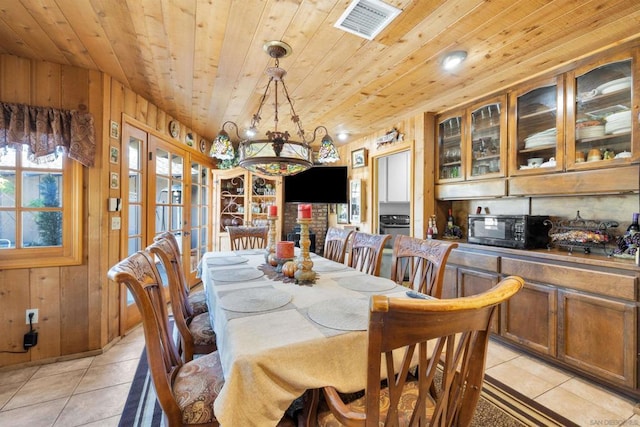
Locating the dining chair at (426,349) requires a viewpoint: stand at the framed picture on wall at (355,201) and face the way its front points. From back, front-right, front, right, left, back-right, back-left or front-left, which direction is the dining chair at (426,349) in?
front

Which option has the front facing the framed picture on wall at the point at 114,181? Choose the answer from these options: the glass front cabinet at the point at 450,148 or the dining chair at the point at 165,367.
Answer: the glass front cabinet

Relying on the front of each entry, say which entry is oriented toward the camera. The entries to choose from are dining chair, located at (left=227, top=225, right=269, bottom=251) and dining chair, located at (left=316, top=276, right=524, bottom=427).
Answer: dining chair, located at (left=227, top=225, right=269, bottom=251)

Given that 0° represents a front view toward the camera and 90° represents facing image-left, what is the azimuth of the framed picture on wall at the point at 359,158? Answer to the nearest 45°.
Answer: approximately 45°

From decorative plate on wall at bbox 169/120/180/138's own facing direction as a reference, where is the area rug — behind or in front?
in front

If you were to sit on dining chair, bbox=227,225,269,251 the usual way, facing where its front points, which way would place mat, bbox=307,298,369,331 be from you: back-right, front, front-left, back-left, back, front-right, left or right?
front

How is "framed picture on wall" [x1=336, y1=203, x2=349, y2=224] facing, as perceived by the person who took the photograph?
facing the viewer

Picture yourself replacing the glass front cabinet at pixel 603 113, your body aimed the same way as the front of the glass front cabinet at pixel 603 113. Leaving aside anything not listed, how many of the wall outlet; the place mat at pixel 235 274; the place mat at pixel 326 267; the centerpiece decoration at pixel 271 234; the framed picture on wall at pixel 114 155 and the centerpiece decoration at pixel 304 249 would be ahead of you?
6

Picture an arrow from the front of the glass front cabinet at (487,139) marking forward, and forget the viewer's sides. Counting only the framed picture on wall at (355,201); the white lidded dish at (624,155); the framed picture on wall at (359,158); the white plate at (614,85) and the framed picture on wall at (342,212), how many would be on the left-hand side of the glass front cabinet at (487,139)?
2

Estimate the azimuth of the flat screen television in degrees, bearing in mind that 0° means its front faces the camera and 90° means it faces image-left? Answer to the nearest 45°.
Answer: approximately 0°

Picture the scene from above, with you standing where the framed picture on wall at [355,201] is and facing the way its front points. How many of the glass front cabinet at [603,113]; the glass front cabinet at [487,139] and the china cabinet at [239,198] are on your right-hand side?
1

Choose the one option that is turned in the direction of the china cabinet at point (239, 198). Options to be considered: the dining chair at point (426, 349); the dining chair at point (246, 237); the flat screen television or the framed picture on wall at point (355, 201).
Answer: the dining chair at point (426, 349)

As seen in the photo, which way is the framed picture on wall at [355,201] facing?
toward the camera

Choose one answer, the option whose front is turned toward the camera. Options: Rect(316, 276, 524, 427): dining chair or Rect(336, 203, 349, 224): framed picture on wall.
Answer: the framed picture on wall

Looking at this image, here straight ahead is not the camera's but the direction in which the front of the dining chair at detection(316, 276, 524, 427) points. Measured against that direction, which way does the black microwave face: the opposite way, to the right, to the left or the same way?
to the left

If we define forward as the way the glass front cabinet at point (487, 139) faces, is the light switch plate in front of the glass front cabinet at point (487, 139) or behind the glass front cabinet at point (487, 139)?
in front

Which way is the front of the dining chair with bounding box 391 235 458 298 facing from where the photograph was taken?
facing the viewer and to the left of the viewer
